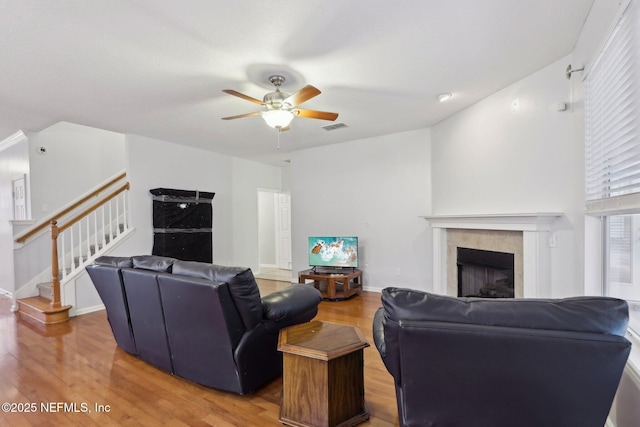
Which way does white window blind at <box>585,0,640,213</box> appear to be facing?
to the viewer's left

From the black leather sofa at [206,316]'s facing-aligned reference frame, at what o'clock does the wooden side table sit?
The wooden side table is roughly at 3 o'clock from the black leather sofa.

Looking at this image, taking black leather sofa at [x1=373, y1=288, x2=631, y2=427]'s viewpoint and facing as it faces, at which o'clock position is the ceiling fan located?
The ceiling fan is roughly at 10 o'clock from the black leather sofa.

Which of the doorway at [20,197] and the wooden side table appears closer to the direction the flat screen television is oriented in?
the wooden side table

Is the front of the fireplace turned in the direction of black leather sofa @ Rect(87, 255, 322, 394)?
yes

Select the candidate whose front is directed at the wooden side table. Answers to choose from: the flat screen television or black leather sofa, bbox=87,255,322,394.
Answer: the flat screen television

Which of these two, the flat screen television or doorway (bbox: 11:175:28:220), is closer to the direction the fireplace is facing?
the doorway

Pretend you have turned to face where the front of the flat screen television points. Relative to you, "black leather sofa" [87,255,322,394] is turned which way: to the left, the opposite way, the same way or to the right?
the opposite way

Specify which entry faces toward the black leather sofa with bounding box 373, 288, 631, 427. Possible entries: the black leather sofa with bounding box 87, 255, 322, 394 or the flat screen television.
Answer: the flat screen television

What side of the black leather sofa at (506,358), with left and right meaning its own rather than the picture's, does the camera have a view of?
back

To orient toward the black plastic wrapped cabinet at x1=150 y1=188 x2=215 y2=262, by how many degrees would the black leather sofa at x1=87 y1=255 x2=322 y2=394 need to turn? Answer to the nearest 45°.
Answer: approximately 45° to its left
